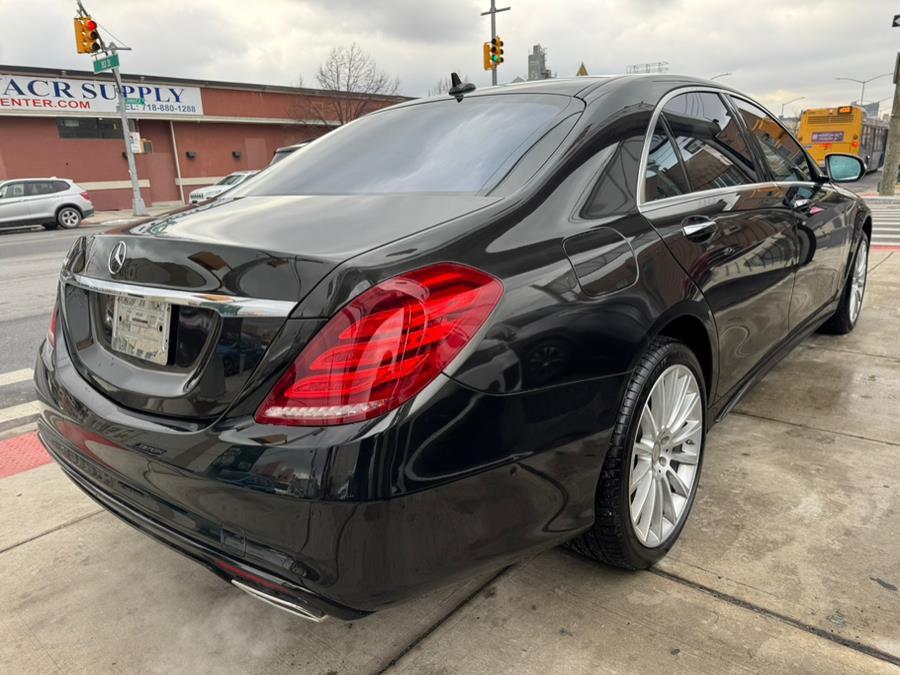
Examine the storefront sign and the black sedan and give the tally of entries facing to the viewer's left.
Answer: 0

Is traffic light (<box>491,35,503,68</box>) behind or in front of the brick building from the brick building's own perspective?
in front

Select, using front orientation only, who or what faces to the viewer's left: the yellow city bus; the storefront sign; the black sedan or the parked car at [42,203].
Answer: the parked car

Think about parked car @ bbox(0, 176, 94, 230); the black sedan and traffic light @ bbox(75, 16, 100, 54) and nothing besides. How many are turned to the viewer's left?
1

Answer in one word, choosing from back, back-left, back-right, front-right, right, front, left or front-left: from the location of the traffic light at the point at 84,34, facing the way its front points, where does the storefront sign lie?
back-left

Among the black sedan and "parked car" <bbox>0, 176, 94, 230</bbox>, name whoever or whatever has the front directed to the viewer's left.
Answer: the parked car

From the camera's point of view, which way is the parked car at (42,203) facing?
to the viewer's left

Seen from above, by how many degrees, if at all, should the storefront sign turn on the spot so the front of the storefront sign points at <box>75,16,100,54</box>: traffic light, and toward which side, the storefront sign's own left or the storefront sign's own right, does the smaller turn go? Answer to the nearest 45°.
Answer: approximately 45° to the storefront sign's own right

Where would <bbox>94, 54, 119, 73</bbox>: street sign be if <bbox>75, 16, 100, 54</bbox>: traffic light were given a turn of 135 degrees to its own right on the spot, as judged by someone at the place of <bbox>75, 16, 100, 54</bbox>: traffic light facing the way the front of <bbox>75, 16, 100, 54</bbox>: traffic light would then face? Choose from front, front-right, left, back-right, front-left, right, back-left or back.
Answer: right

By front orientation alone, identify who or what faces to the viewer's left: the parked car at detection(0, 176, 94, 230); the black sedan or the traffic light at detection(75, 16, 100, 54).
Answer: the parked car

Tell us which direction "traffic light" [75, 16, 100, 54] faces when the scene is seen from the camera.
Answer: facing the viewer and to the right of the viewer

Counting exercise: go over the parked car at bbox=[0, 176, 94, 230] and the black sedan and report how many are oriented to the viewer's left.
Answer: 1

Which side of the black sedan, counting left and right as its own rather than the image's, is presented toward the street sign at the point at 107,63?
left

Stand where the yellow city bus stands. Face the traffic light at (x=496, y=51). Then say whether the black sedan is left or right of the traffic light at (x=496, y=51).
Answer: left

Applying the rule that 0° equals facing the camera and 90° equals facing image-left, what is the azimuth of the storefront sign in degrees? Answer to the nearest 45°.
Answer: approximately 315°
